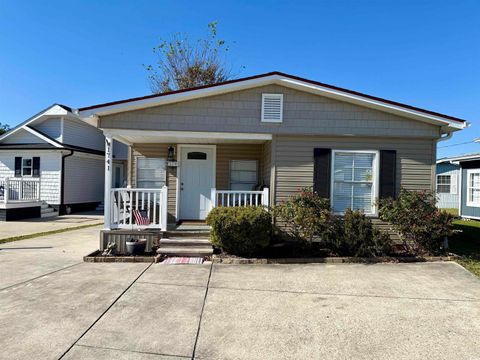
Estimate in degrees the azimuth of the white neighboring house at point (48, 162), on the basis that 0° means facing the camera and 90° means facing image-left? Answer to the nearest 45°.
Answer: approximately 45°

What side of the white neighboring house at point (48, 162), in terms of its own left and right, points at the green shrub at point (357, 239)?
left

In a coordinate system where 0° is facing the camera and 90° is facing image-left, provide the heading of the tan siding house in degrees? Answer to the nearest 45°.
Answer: approximately 0°

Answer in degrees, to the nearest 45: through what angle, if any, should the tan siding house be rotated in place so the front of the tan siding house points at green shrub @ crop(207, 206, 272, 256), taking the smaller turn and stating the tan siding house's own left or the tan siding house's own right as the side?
approximately 45° to the tan siding house's own right

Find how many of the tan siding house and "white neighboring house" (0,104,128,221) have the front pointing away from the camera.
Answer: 0

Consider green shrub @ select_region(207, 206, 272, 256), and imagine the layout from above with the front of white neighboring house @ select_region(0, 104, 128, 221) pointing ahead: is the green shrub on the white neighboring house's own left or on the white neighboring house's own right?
on the white neighboring house's own left

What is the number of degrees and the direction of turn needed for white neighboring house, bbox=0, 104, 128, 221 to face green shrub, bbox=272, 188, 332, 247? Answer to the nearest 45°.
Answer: approximately 45° to its left

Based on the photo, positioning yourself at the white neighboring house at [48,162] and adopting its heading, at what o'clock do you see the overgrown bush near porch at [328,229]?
The overgrown bush near porch is roughly at 10 o'clock from the white neighboring house.
